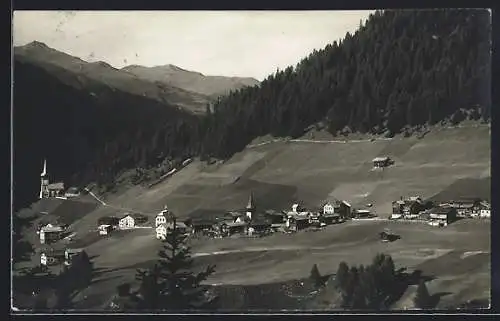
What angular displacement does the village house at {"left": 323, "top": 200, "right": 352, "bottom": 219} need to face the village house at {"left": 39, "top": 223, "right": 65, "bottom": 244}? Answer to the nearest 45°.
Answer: approximately 45° to its right
